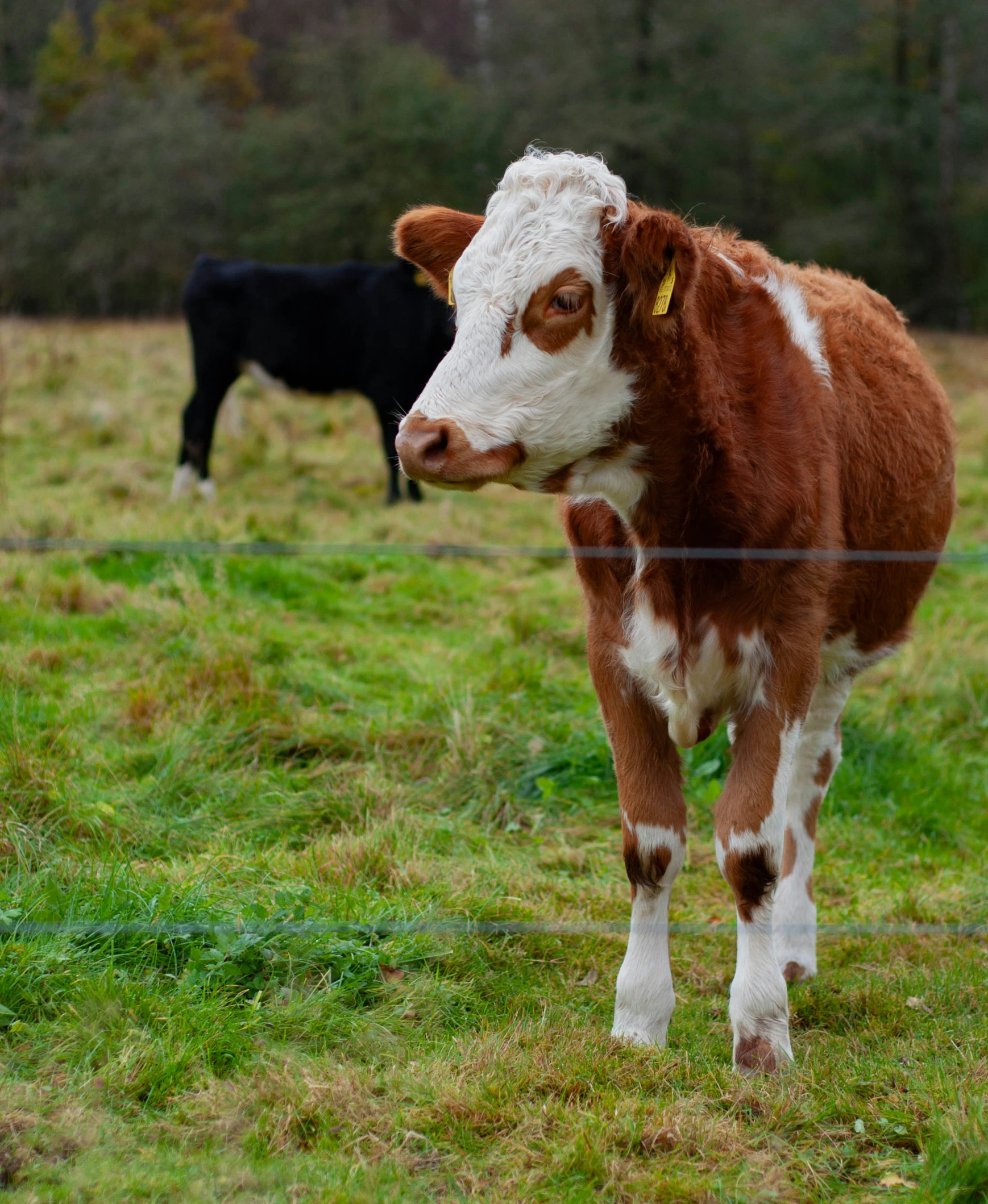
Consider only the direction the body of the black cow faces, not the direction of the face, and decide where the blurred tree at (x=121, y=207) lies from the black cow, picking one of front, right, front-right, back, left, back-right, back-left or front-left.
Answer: left

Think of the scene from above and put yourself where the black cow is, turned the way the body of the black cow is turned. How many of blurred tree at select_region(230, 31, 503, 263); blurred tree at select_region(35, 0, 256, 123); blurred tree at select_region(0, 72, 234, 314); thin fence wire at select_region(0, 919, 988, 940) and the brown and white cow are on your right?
2

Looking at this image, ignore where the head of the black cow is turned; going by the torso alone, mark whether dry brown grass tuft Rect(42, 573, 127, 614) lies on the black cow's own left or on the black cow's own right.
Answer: on the black cow's own right

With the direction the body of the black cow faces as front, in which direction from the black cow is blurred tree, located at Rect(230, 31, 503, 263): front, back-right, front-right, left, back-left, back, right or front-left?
left

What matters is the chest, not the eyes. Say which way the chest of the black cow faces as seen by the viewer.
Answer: to the viewer's right

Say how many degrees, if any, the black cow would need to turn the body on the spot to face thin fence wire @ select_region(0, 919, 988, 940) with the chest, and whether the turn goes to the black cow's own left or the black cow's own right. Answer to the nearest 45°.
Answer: approximately 90° to the black cow's own right

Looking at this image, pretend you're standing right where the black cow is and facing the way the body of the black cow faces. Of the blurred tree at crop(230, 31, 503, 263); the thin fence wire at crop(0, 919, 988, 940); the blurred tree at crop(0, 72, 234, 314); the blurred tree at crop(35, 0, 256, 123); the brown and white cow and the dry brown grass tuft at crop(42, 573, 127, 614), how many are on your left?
3

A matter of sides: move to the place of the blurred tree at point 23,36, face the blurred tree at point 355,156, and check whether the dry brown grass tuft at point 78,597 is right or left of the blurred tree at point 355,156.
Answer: right

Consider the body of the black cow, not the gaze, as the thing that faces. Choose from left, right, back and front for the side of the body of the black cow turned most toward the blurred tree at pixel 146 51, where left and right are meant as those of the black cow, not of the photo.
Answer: left

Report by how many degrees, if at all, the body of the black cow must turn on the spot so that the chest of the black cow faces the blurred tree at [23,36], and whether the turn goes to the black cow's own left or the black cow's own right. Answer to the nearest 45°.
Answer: approximately 90° to the black cow's own left

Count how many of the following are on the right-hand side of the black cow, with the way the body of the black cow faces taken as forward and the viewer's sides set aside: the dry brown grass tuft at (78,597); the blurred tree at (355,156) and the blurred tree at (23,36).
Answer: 1

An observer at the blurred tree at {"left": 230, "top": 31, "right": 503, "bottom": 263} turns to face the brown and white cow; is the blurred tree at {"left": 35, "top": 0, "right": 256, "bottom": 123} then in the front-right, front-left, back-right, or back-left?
back-right

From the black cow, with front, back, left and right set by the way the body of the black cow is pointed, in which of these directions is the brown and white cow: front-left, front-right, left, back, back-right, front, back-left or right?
right
